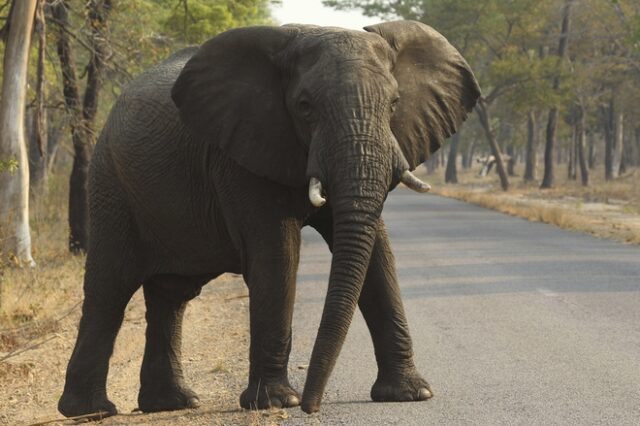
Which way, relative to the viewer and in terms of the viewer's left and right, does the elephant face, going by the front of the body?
facing the viewer and to the right of the viewer
